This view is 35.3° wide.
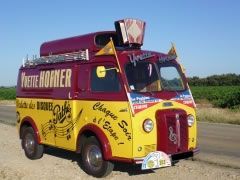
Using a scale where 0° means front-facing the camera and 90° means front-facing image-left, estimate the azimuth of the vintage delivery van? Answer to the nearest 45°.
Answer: approximately 315°
